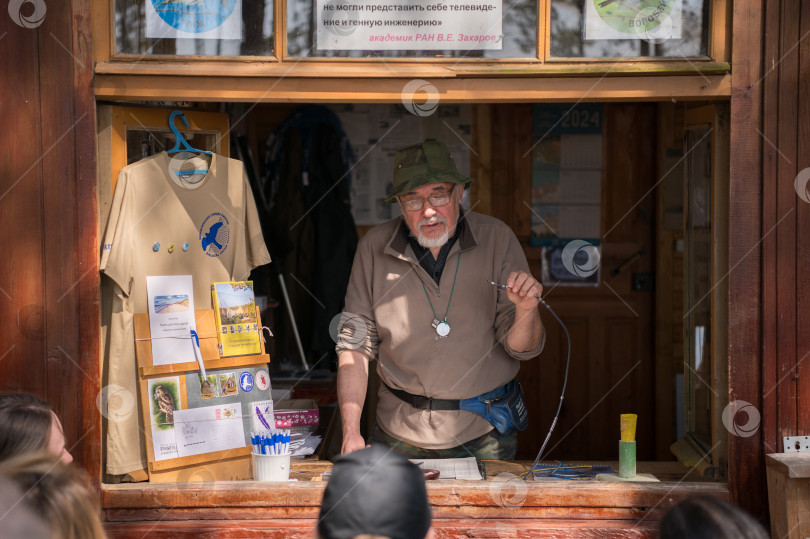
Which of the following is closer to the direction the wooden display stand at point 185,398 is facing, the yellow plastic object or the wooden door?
the yellow plastic object

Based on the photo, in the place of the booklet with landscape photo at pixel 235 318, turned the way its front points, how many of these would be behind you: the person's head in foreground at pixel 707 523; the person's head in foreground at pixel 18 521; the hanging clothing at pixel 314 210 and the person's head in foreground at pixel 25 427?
1

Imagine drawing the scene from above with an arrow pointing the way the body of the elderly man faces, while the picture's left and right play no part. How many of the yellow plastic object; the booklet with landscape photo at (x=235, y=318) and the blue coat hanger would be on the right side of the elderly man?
2

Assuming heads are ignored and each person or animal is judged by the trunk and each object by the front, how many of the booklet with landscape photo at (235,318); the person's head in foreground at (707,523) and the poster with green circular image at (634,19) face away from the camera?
1

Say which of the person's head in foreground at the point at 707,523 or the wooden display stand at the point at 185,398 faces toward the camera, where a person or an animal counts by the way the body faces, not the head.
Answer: the wooden display stand

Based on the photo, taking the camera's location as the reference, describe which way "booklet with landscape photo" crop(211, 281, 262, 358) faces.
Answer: facing the viewer

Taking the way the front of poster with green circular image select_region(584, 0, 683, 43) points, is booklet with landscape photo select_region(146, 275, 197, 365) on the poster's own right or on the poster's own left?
on the poster's own right

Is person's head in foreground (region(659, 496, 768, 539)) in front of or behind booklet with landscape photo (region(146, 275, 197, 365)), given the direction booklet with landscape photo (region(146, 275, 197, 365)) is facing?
in front

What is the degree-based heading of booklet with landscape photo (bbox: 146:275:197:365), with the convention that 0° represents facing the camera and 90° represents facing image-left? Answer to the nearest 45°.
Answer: approximately 0°

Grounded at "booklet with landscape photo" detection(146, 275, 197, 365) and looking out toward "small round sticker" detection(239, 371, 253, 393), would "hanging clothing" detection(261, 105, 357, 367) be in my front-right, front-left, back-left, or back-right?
front-left

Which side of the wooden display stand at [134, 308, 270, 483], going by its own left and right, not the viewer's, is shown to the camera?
front

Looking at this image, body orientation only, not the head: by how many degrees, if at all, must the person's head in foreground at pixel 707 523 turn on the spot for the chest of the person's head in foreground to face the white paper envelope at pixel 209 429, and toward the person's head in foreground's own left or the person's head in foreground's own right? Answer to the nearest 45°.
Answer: approximately 45° to the person's head in foreground's own left

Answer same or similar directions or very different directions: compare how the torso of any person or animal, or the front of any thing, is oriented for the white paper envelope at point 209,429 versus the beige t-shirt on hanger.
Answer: same or similar directions

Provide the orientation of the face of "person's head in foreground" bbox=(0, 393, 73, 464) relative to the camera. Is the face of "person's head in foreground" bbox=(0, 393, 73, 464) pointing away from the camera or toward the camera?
away from the camera

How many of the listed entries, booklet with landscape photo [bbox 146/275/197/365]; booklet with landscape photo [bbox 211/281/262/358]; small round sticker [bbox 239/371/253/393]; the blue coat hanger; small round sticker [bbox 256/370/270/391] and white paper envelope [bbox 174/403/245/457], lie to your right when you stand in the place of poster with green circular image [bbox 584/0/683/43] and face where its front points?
6

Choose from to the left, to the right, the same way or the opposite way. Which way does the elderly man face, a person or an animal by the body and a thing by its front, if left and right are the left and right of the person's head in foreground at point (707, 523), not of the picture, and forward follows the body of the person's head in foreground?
the opposite way

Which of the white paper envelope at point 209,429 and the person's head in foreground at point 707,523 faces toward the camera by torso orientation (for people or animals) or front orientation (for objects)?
the white paper envelope

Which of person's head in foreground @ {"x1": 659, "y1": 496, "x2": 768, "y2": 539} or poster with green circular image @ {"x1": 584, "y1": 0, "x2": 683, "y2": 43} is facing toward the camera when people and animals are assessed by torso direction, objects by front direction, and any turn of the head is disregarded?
the poster with green circular image

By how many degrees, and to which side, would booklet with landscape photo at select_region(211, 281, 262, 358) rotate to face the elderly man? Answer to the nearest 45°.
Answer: approximately 90° to its left
